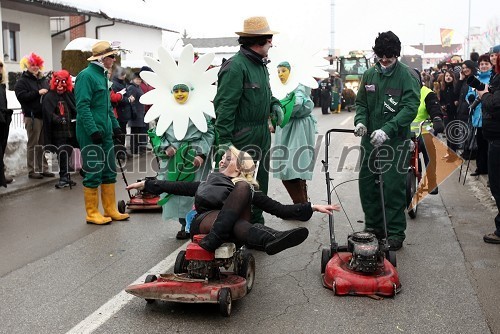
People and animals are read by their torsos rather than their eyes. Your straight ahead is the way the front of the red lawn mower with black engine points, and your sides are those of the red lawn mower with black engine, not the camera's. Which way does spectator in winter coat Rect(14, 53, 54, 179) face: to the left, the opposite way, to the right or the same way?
to the left

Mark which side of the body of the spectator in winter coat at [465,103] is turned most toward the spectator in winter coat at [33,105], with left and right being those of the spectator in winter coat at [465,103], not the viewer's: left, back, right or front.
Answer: front

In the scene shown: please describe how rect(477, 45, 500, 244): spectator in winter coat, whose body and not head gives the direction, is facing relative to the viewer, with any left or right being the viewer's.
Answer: facing to the left of the viewer

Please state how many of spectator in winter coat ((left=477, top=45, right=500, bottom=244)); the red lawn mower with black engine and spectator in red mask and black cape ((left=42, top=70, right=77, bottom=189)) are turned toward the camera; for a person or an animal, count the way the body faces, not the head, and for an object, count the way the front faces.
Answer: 2

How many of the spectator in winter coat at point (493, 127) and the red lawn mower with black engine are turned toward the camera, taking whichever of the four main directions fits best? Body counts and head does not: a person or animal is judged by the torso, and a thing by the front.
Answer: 1

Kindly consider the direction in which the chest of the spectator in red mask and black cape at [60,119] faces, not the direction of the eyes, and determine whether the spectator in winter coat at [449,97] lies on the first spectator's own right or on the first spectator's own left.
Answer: on the first spectator's own left

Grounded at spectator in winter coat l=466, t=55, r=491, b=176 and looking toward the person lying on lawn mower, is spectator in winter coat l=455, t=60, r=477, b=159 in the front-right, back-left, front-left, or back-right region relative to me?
back-right

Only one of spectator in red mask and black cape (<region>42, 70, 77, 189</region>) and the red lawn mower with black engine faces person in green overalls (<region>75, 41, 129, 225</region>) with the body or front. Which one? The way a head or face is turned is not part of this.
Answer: the spectator in red mask and black cape

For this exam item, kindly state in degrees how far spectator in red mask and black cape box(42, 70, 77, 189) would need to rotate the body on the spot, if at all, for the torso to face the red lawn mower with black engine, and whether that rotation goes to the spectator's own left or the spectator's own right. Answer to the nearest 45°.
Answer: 0° — they already face it

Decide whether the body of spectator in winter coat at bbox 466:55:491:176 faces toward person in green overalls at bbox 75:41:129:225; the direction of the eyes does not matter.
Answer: yes

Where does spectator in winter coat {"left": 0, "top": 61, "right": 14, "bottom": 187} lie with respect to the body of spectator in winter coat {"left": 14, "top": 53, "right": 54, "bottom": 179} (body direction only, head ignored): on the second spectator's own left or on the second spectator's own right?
on the second spectator's own right

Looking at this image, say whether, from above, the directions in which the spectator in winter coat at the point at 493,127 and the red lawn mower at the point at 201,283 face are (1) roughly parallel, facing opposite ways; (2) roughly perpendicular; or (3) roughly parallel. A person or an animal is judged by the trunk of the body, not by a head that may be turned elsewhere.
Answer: roughly perpendicular

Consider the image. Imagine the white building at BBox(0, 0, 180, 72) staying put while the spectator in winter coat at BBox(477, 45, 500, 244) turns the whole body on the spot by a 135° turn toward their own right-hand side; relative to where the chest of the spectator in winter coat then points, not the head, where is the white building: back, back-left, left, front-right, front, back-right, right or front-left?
left

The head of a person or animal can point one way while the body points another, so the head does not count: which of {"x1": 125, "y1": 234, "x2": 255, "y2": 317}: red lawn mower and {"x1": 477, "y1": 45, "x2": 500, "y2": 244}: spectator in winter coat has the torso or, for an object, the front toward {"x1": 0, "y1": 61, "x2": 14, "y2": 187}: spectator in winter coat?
{"x1": 477, "y1": 45, "x2": 500, "y2": 244}: spectator in winter coat
